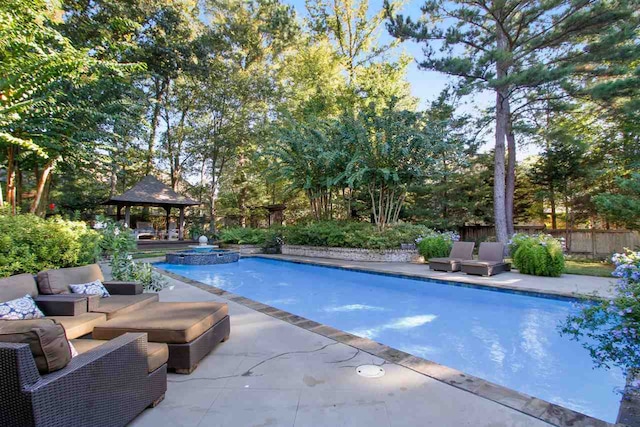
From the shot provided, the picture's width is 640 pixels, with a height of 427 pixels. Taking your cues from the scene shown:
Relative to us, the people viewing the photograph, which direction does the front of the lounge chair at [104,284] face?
facing the viewer and to the right of the viewer

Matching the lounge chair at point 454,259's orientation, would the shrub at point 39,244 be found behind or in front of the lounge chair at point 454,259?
in front

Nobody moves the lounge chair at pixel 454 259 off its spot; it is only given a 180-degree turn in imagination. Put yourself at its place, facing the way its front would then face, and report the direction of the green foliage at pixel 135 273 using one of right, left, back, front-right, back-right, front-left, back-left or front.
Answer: back

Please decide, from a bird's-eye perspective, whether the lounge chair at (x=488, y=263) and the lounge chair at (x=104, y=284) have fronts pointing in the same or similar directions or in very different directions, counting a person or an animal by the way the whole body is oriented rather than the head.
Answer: very different directions

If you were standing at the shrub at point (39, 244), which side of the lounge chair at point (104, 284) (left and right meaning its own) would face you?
back

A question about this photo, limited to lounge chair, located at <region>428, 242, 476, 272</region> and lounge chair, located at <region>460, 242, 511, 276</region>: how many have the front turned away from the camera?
0

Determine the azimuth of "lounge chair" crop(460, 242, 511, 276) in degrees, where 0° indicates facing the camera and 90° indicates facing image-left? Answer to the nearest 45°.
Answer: approximately 45°

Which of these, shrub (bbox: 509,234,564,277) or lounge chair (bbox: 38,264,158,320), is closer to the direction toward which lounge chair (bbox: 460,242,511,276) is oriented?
the lounge chair

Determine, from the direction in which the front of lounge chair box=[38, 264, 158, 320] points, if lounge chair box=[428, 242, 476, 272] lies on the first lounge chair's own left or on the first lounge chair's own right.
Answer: on the first lounge chair's own left

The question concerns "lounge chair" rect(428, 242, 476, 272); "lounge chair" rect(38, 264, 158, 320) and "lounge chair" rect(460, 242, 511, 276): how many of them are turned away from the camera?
0
